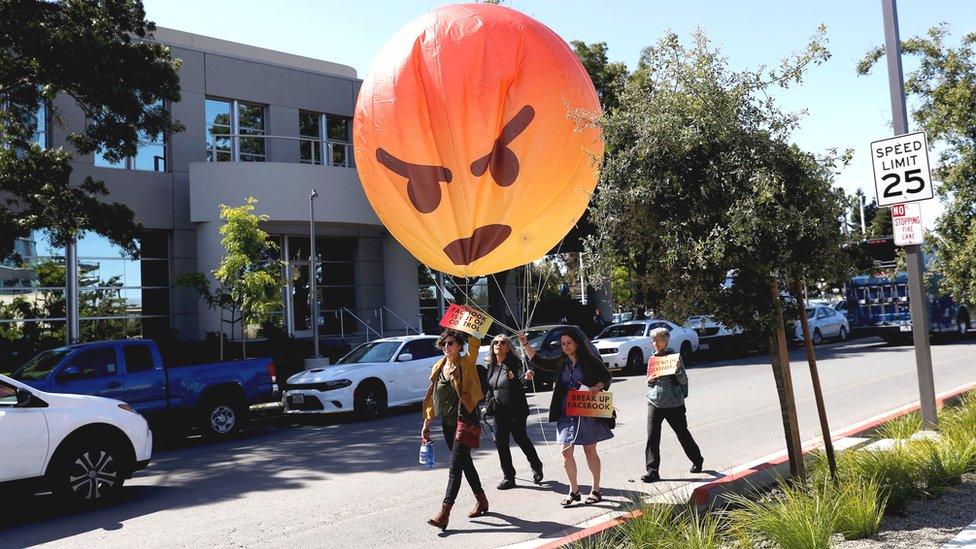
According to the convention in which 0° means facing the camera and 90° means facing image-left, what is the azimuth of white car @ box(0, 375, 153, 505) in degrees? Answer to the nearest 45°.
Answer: approximately 270°

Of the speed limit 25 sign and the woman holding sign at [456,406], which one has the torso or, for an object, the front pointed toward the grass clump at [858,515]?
the speed limit 25 sign

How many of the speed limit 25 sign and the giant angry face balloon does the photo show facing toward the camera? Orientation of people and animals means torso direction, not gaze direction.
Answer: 2

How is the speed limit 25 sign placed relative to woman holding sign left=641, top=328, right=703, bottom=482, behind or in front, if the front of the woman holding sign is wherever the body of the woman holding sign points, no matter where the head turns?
behind

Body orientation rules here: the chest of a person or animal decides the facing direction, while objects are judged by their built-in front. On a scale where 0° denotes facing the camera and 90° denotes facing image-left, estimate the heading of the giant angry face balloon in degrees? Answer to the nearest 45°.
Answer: approximately 0°

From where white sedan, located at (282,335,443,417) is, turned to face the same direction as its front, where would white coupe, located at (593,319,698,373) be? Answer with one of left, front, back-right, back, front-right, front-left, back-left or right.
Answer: back

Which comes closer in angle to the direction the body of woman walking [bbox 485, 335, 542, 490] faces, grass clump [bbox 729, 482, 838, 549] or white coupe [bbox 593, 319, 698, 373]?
the grass clump

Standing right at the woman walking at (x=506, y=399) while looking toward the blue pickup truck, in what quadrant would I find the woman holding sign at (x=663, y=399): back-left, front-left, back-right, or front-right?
back-right

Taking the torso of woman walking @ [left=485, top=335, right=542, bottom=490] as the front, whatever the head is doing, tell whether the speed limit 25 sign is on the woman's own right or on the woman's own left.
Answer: on the woman's own left

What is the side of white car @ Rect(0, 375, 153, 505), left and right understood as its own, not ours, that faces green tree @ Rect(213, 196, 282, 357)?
left

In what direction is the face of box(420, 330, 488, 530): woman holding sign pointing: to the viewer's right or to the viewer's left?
to the viewer's left
